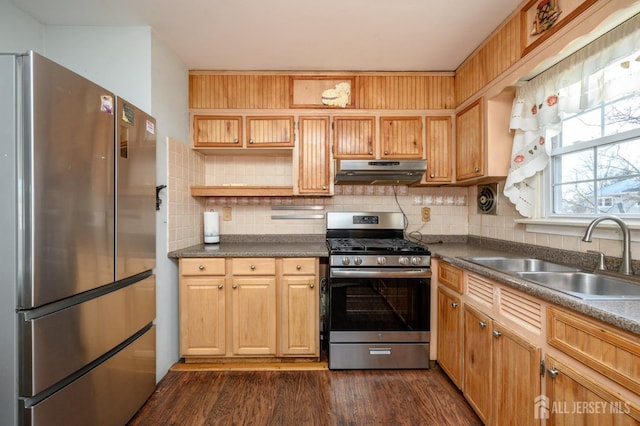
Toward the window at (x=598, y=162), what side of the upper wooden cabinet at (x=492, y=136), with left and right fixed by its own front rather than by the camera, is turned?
left

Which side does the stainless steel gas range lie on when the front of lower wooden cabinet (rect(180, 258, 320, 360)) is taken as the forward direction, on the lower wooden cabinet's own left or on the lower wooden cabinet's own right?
on the lower wooden cabinet's own left

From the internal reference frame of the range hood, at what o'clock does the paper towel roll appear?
The paper towel roll is roughly at 3 o'clock from the range hood.

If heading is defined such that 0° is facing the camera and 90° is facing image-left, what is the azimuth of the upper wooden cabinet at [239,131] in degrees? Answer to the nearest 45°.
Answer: approximately 0°

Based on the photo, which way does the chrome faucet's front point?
to the viewer's left

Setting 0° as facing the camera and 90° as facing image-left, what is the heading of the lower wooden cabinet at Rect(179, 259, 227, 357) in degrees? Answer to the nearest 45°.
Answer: approximately 0°

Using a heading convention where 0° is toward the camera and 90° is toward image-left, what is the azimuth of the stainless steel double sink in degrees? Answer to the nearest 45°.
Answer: approximately 45°
